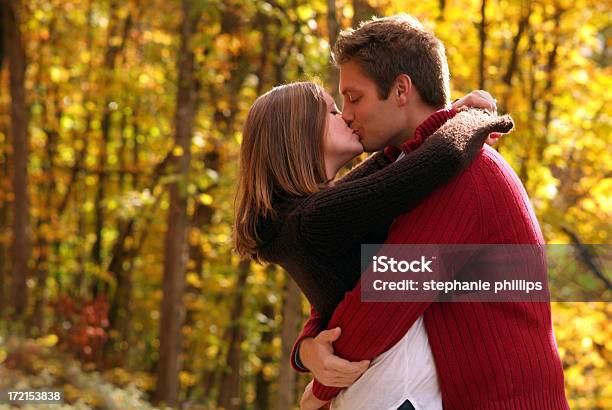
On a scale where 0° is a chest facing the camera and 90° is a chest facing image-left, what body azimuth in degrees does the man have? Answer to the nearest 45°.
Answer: approximately 90°

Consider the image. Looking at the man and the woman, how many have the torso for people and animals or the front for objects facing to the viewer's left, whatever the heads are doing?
1

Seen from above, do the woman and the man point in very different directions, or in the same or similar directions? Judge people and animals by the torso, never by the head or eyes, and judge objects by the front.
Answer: very different directions

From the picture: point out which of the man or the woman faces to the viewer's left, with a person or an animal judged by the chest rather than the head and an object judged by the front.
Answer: the man

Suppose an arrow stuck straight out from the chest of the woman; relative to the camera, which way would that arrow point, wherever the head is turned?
to the viewer's right

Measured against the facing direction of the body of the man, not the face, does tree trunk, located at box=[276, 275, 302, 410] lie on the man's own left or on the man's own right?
on the man's own right

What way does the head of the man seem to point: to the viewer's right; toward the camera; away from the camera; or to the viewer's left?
to the viewer's left

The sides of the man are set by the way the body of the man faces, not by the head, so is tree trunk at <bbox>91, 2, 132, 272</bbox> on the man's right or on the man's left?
on the man's right

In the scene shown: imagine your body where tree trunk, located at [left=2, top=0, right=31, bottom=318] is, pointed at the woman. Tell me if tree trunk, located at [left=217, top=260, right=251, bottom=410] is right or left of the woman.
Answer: left
